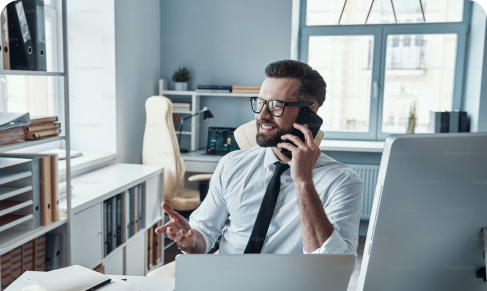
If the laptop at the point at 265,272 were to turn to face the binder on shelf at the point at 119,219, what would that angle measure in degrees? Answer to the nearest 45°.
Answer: approximately 45° to its left

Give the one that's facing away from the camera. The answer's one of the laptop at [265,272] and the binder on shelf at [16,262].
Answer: the laptop

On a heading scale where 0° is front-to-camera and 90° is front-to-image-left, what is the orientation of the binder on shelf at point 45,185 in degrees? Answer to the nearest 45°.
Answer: approximately 315°

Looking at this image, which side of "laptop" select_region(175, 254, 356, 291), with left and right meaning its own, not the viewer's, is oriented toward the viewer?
back

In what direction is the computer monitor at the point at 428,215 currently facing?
away from the camera

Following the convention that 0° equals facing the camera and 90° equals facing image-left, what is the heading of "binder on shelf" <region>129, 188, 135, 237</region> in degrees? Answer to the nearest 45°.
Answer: approximately 315°

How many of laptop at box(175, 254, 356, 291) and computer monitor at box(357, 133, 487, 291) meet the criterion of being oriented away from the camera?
2
